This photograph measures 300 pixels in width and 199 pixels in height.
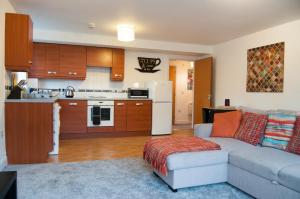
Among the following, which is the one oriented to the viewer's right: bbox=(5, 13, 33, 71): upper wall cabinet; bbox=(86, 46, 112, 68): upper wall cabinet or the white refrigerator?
bbox=(5, 13, 33, 71): upper wall cabinet

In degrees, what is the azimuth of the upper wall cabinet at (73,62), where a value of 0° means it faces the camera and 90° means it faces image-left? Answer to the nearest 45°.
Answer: approximately 0°

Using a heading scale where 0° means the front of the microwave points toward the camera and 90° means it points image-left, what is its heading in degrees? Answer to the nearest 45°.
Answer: approximately 0°

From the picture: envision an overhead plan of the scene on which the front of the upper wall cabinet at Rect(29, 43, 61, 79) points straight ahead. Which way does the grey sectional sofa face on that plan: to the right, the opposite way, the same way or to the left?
to the right

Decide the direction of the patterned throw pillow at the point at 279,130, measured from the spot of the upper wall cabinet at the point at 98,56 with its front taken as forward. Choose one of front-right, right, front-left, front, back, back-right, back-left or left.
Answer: front-left

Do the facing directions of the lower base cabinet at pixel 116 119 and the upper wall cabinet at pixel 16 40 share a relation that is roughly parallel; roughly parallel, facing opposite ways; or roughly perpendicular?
roughly perpendicular

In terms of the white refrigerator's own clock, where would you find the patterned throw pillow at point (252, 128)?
The patterned throw pillow is roughly at 11 o'clock from the white refrigerator.

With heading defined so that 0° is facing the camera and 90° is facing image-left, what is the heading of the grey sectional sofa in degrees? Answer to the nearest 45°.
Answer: approximately 45°
